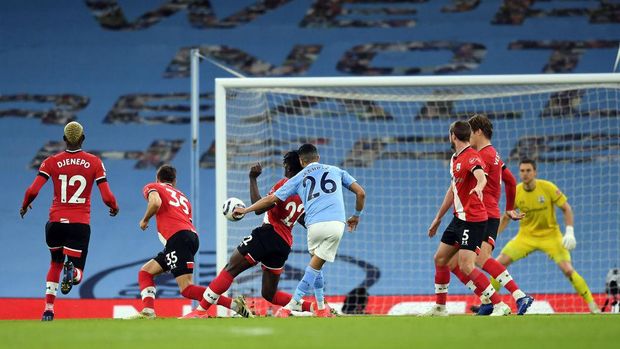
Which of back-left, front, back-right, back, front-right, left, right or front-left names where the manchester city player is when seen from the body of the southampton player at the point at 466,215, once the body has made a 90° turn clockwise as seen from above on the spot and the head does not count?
front-left

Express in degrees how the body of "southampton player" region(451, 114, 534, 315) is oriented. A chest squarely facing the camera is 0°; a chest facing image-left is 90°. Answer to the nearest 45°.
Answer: approximately 135°

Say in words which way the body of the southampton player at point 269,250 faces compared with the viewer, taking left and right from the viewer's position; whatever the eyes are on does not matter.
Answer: facing away from the viewer and to the left of the viewer

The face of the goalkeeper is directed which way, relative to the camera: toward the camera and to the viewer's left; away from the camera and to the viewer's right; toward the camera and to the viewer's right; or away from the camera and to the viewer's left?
toward the camera and to the viewer's left

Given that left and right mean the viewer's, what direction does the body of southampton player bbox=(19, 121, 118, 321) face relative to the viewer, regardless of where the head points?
facing away from the viewer

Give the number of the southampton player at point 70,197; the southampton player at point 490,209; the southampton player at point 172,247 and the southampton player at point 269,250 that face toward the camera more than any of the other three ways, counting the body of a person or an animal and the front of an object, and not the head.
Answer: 0

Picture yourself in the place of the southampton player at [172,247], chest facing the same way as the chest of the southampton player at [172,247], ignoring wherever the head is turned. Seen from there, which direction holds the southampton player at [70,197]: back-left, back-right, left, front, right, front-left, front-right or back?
front-left

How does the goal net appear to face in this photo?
toward the camera

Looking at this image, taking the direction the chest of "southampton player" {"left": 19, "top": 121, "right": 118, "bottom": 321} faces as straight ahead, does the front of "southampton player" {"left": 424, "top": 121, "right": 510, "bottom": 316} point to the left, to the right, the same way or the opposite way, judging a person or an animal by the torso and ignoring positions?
to the left

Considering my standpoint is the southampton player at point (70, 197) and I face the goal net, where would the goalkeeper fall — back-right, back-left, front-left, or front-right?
front-right

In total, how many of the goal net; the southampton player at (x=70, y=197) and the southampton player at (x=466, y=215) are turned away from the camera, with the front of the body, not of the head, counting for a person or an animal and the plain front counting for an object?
1
